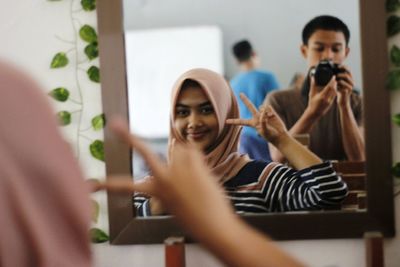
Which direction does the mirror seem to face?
toward the camera

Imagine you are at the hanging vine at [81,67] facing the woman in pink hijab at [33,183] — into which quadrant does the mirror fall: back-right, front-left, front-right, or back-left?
front-left

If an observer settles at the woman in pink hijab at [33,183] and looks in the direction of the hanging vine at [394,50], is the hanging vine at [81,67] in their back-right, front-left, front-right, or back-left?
front-left

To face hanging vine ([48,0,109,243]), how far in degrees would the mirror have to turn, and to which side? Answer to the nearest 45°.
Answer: approximately 90° to its right

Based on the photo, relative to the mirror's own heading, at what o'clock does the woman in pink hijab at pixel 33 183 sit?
The woman in pink hijab is roughly at 1 o'clock from the mirror.
